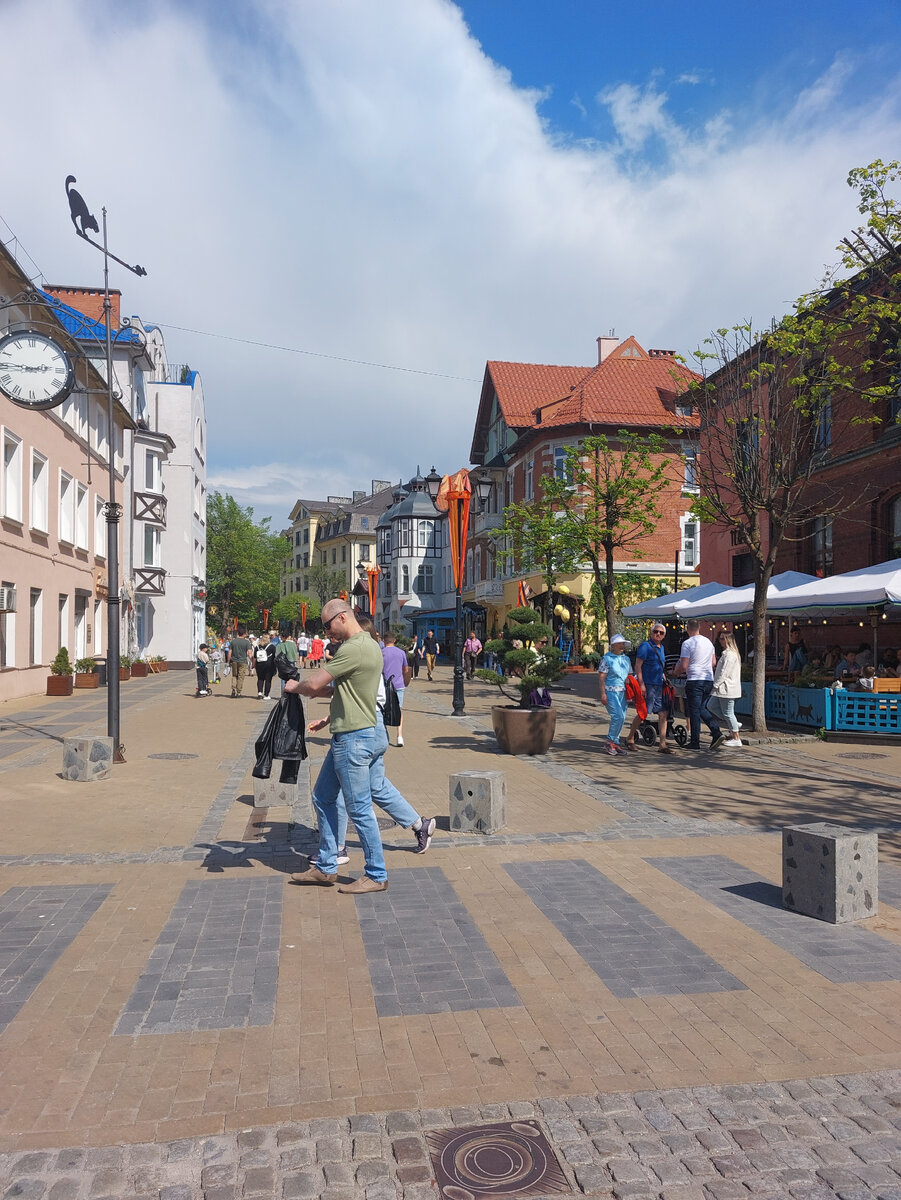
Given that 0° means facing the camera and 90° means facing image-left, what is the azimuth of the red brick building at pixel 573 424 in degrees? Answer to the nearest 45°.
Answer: approximately 45°

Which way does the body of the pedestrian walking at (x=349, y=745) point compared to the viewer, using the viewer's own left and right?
facing to the left of the viewer

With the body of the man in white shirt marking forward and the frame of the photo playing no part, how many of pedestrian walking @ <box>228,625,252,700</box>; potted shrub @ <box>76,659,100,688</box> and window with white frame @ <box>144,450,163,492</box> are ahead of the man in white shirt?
3

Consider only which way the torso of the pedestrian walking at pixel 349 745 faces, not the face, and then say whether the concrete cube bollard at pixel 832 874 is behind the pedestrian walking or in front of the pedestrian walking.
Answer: behind

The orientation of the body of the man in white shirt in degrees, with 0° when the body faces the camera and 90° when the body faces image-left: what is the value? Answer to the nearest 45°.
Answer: approximately 135°

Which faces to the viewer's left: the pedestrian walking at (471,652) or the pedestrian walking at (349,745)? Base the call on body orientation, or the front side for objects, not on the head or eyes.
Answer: the pedestrian walking at (349,745)
